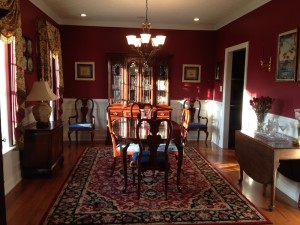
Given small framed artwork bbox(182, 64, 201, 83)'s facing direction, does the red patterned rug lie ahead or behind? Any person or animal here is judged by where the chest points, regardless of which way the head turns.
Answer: ahead

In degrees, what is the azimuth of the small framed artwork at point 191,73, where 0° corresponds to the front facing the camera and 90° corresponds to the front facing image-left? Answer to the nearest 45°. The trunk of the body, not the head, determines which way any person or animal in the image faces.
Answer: approximately 0°

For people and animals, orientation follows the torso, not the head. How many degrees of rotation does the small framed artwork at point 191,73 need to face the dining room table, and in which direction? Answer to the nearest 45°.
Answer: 0° — it already faces it

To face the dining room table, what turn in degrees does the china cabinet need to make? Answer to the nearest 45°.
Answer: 0° — it already faces it

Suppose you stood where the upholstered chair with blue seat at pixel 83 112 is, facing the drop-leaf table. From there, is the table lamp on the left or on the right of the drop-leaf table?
right

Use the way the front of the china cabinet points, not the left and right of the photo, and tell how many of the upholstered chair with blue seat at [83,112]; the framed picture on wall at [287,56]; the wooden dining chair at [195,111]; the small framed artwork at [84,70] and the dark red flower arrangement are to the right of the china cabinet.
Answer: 2
